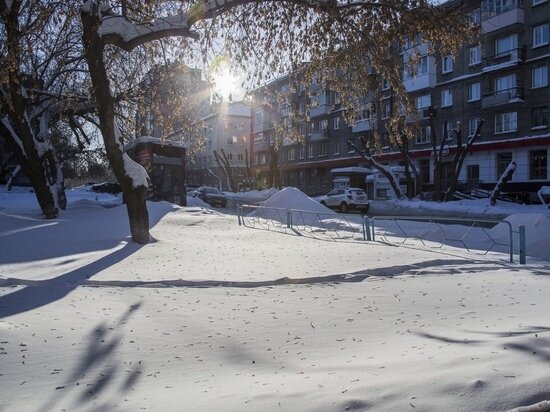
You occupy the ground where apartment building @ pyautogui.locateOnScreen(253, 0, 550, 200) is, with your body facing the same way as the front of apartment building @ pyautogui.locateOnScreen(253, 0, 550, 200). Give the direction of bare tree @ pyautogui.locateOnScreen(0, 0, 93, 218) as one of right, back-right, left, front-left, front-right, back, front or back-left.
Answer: front

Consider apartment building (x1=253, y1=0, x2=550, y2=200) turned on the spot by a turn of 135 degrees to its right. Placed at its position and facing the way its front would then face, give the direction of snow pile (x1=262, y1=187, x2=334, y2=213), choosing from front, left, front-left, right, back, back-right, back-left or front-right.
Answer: back-left

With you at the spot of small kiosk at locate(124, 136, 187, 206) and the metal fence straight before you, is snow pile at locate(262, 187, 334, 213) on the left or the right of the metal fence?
left

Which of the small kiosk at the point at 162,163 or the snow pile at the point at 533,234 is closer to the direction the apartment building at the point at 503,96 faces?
the small kiosk

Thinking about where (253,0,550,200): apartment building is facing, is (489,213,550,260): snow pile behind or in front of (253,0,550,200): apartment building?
in front

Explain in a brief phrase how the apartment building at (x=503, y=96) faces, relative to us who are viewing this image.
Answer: facing the viewer and to the left of the viewer

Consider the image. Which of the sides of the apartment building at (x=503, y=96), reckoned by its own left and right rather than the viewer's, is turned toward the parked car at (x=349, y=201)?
front

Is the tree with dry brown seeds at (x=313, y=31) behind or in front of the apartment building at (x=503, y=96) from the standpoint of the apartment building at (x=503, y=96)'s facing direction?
in front

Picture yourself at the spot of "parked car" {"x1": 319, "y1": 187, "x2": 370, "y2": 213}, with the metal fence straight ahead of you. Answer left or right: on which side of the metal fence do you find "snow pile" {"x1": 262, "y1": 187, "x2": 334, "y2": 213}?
right

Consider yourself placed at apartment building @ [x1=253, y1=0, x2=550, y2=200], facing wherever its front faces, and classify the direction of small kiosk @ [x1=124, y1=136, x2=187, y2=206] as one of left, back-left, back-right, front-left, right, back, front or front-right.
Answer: front
